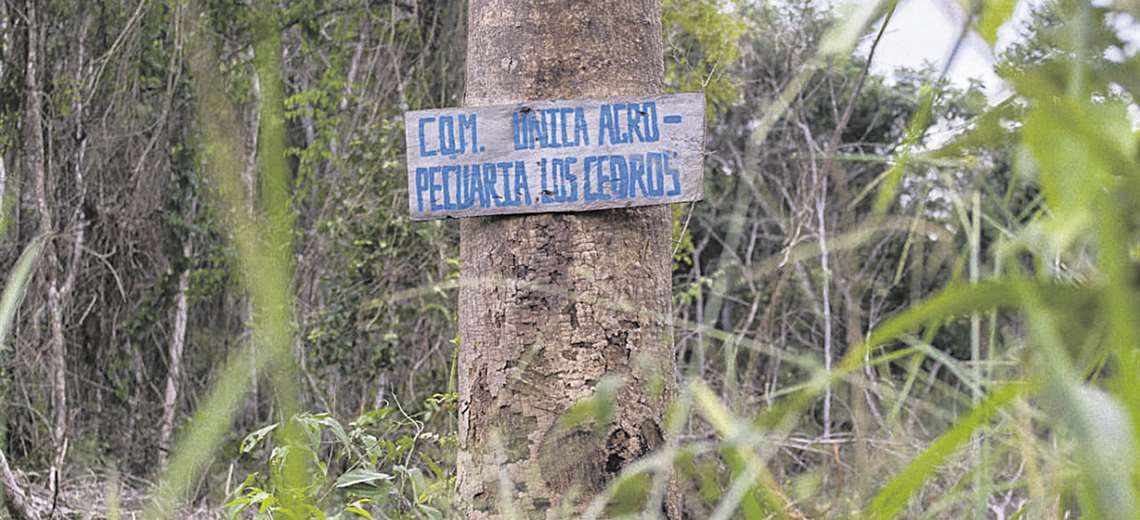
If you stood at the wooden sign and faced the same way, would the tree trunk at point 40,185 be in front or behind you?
behind

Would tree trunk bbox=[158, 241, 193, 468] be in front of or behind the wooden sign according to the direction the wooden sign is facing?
behind

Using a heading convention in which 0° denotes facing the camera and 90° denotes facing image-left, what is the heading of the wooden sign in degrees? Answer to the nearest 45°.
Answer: approximately 0°
